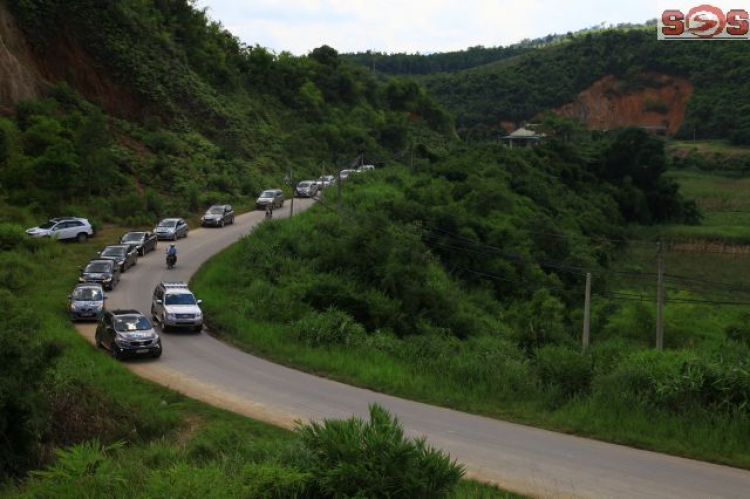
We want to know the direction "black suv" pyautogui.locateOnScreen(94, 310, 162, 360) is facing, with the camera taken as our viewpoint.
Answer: facing the viewer and to the right of the viewer

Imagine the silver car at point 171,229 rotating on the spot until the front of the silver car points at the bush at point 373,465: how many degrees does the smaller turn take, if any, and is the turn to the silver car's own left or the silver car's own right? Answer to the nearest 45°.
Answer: approximately 45° to the silver car's own left

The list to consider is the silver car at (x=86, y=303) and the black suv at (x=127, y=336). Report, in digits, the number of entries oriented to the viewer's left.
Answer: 0

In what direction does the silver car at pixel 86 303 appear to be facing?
toward the camera

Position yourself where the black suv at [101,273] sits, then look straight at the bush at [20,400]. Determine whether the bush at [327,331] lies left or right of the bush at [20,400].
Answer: left

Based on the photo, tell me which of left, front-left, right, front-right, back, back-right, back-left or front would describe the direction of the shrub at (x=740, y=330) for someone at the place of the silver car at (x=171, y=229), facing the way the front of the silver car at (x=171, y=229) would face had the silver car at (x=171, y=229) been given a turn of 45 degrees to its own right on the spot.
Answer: back-left

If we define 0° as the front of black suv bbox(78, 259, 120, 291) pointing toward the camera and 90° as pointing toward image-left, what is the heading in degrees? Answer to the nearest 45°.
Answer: approximately 45°

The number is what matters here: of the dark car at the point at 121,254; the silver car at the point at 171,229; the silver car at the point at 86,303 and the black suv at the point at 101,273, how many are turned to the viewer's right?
0

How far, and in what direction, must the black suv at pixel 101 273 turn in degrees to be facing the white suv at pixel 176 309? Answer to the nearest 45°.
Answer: approximately 45° to its left

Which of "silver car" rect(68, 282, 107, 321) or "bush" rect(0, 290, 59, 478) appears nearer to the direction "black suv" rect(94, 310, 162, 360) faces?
the bush

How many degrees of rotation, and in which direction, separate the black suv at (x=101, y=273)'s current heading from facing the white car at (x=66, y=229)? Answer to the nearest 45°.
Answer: approximately 135° to its right

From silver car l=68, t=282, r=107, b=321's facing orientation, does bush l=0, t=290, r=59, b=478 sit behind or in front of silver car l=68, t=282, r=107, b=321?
in front

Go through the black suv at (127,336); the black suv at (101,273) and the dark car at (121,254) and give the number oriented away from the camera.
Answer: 0

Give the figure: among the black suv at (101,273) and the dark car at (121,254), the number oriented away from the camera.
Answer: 0

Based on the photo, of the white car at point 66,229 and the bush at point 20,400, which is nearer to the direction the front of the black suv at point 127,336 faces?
the bush

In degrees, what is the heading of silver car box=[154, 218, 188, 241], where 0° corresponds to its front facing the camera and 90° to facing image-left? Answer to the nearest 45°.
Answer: approximately 45°

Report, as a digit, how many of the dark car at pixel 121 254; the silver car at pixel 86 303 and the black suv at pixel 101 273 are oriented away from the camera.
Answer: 0
